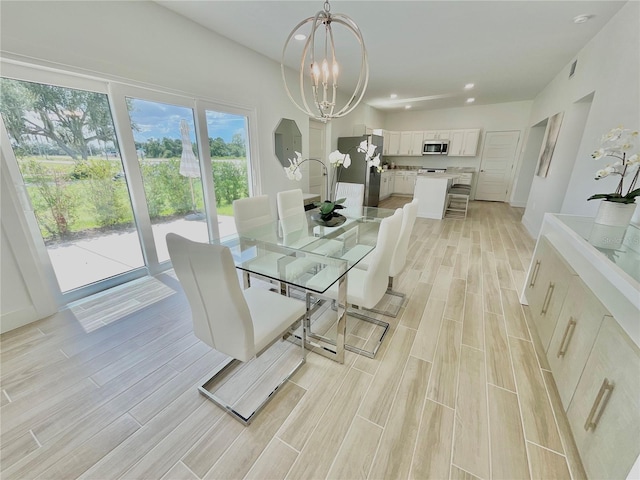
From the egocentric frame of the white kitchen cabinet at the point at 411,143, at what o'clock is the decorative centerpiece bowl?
The decorative centerpiece bowl is roughly at 12 o'clock from the white kitchen cabinet.

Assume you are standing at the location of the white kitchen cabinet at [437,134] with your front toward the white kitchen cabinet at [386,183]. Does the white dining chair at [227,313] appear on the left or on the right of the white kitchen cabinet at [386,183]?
left

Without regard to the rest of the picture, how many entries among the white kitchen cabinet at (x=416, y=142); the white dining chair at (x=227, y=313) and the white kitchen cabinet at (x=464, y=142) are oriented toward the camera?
2

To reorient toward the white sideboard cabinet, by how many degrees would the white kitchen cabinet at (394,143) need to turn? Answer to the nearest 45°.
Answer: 0° — it already faces it

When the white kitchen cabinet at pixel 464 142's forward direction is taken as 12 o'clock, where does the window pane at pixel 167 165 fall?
The window pane is roughly at 1 o'clock from the white kitchen cabinet.

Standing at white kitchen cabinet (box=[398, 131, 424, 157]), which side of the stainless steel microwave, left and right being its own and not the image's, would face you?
right

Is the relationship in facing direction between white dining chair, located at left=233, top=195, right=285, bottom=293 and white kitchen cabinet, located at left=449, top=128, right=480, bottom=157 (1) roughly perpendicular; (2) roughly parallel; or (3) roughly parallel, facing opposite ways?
roughly perpendicular
